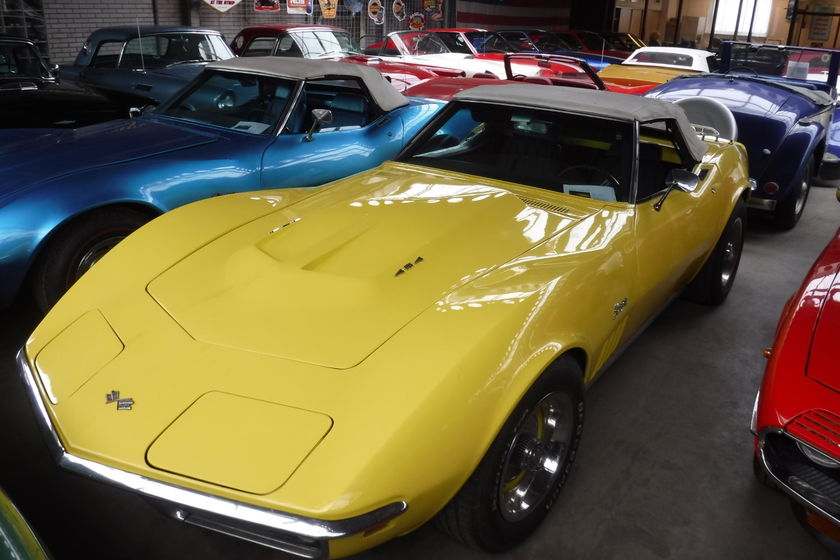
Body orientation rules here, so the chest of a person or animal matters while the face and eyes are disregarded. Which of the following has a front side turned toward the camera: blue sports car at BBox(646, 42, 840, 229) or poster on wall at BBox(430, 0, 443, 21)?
the poster on wall

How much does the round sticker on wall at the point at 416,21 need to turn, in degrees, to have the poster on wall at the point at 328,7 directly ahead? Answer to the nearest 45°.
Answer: approximately 45° to its right

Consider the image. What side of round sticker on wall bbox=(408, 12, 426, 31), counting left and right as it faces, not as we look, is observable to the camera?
front

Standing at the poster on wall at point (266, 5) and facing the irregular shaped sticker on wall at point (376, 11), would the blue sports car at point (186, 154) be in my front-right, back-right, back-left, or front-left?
back-right

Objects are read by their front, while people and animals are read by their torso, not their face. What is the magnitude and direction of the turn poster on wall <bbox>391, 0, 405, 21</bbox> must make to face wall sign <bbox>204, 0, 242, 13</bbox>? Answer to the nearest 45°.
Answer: approximately 45° to its right

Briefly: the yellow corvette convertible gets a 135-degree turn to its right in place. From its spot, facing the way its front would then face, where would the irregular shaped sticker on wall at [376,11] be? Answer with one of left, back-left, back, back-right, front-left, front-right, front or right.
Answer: front

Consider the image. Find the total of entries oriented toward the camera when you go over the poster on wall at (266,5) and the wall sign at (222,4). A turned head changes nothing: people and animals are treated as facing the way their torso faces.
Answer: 2

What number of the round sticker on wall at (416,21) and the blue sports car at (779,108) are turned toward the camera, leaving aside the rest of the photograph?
1

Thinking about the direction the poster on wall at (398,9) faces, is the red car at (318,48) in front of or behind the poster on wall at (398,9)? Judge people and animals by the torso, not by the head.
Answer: in front

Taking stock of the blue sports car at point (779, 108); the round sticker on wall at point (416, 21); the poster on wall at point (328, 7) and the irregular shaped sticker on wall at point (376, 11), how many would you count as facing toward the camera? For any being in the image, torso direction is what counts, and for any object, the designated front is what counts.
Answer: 3

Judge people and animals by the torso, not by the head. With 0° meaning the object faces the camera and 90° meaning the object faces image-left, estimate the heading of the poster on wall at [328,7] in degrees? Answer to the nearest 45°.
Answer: approximately 0°

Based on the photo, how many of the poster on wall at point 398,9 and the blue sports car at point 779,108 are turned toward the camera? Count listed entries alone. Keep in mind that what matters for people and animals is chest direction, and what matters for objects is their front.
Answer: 1

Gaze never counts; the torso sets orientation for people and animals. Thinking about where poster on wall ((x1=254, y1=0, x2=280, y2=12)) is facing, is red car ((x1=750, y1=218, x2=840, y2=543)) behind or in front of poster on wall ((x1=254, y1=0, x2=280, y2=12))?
in front

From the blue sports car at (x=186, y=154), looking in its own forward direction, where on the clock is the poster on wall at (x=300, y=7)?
The poster on wall is roughly at 5 o'clock from the blue sports car.

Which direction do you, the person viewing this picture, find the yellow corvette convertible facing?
facing the viewer and to the left of the viewer

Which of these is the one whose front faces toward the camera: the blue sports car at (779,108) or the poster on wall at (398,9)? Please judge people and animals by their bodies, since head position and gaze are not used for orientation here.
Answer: the poster on wall

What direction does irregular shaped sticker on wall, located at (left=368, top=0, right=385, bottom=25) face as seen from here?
toward the camera
